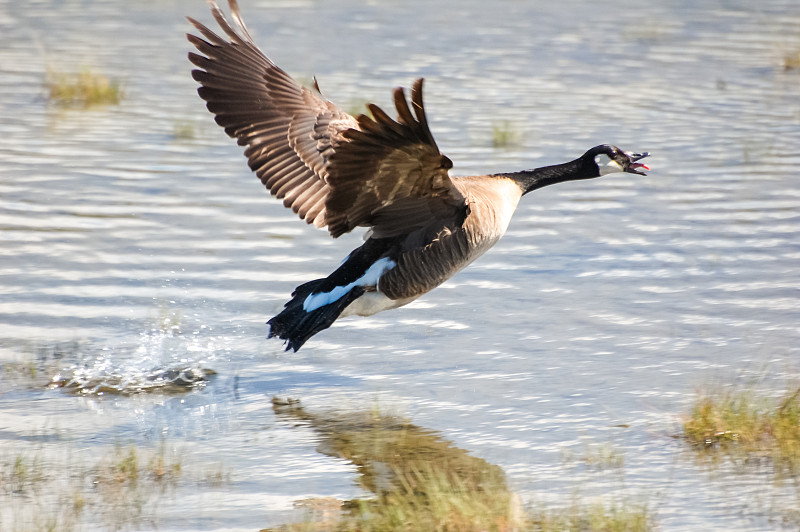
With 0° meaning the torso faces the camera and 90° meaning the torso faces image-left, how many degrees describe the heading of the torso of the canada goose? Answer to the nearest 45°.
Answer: approximately 270°
